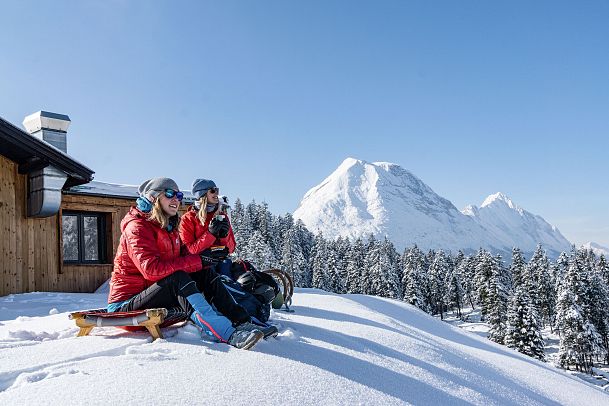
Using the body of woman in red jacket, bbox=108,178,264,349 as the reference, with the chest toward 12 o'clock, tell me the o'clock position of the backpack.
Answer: The backpack is roughly at 10 o'clock from the woman in red jacket.

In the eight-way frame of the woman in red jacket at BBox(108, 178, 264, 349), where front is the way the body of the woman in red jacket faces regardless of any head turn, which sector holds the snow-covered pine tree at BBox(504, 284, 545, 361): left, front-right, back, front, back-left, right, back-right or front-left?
front-left

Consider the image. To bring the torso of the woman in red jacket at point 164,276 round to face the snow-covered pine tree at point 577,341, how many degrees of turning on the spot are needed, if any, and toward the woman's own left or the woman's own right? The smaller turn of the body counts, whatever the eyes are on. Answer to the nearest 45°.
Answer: approximately 45° to the woman's own left

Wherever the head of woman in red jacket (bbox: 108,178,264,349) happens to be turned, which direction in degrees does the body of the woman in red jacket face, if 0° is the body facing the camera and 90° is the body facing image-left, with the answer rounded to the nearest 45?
approximately 270°
